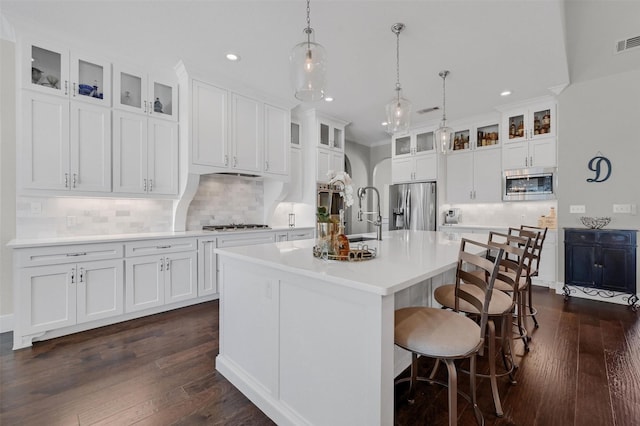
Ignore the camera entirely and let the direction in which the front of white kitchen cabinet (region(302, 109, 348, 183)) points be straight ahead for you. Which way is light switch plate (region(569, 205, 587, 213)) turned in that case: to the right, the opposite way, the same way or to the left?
to the right

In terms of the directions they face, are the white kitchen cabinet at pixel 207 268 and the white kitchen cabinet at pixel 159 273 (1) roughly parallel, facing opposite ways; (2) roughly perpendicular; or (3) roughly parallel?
roughly parallel

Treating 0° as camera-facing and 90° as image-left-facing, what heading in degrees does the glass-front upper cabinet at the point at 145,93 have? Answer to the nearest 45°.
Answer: approximately 315°

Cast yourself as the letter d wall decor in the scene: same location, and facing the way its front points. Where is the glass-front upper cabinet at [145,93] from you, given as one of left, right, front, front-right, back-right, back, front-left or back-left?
front-right

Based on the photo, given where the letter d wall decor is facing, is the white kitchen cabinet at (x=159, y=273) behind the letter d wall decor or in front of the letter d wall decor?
in front

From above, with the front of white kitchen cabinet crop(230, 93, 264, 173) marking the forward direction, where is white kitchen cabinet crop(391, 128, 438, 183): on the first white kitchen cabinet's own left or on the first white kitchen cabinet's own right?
on the first white kitchen cabinet's own left

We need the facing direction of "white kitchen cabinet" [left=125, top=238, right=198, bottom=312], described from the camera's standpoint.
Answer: facing the viewer and to the right of the viewer

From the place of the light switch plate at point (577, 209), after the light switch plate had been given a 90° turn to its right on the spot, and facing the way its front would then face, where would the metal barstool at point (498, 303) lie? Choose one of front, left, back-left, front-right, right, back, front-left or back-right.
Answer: left

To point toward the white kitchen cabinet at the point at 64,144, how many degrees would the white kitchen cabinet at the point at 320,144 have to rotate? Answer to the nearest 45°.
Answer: approximately 90° to its right

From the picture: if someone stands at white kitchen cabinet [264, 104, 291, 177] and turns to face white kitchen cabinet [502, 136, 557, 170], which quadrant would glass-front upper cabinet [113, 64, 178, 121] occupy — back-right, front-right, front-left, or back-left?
back-right

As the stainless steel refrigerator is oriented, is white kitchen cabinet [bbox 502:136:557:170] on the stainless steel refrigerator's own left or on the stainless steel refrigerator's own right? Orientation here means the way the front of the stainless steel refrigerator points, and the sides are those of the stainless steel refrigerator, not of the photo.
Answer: on the stainless steel refrigerator's own left
